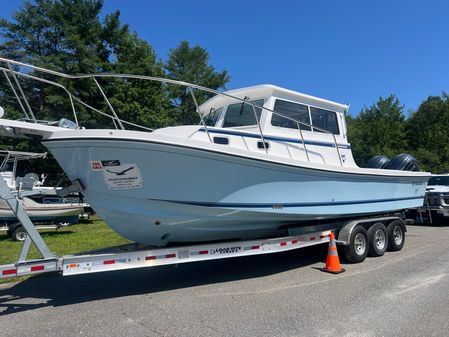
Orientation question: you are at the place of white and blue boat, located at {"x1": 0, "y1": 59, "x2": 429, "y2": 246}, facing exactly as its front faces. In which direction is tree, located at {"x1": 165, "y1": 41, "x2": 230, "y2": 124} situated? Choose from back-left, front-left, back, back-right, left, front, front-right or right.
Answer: back-right

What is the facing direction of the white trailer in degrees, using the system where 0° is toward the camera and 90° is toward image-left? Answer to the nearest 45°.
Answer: approximately 45°

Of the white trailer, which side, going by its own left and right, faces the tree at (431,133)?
back

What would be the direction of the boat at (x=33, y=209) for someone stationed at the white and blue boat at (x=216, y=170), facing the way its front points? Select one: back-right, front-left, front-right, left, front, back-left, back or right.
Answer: right

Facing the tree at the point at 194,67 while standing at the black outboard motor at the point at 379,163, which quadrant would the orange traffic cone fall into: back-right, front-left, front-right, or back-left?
back-left

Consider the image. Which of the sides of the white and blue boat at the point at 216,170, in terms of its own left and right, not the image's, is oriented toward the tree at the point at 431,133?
back

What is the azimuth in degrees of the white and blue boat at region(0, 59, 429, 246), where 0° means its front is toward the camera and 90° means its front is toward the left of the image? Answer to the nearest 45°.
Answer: approximately 45°

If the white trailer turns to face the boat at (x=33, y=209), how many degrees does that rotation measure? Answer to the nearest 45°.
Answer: approximately 90° to its right

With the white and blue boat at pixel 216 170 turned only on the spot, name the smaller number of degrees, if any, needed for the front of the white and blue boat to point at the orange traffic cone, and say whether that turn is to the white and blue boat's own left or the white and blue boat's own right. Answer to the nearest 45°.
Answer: approximately 180°
